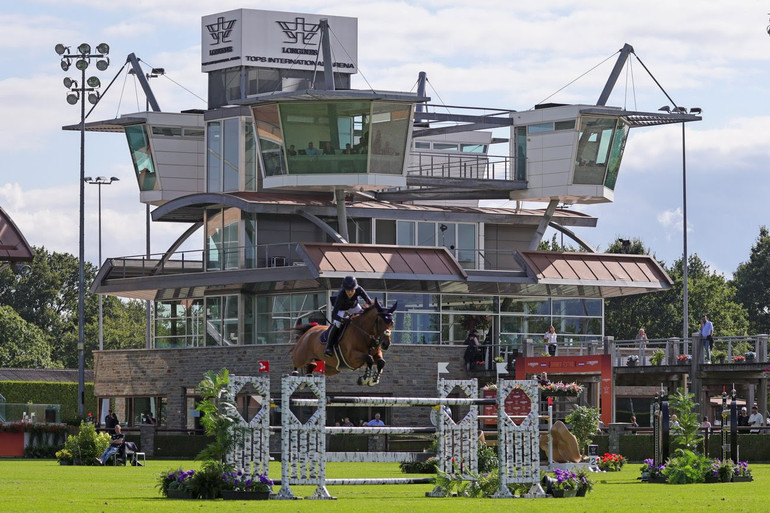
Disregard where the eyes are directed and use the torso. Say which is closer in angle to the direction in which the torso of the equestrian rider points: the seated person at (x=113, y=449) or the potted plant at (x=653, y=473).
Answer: the potted plant

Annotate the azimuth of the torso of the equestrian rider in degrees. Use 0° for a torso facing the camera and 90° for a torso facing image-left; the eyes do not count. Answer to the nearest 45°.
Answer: approximately 315°

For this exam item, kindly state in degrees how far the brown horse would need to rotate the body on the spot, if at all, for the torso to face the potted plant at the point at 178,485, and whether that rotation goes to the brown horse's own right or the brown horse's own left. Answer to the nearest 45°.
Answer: approximately 135° to the brown horse's own right

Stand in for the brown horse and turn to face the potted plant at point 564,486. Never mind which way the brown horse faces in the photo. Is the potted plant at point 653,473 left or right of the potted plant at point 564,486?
left

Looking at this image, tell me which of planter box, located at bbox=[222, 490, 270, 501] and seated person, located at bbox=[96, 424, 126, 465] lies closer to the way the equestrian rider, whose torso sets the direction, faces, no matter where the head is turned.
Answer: the planter box

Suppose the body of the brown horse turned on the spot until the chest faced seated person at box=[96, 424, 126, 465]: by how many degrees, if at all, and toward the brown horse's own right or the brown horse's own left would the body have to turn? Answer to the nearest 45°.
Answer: approximately 135° to the brown horse's own left
